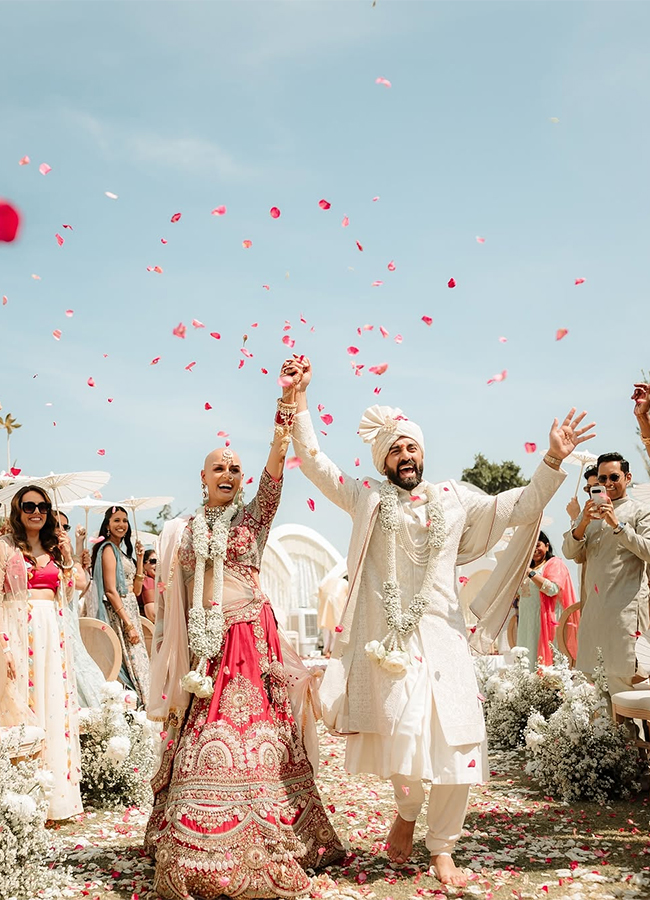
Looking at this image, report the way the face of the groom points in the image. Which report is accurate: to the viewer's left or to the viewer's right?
to the viewer's left

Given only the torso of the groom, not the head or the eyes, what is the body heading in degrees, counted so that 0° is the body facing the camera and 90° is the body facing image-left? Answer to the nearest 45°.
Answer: approximately 0°

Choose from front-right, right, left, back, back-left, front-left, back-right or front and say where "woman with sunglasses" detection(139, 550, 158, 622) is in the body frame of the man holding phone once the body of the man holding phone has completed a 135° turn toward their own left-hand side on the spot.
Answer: back-left

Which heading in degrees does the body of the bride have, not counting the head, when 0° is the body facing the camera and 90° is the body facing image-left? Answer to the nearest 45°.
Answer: approximately 0°

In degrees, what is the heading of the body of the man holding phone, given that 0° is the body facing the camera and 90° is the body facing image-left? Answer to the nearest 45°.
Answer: approximately 45°

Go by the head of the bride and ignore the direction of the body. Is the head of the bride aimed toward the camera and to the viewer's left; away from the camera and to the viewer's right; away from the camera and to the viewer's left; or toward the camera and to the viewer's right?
toward the camera and to the viewer's right

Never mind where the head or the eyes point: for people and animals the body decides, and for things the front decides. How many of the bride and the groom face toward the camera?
2

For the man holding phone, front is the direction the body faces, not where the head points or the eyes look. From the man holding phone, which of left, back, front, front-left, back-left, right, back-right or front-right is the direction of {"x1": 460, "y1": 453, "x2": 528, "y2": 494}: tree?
back-right

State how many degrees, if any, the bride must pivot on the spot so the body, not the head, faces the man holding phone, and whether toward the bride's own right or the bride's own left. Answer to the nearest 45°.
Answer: approximately 135° to the bride's own left

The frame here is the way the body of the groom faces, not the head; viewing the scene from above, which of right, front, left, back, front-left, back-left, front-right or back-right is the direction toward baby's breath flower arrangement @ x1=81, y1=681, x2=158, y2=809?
back-right

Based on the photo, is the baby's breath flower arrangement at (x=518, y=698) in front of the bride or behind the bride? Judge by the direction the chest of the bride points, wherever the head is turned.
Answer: behind

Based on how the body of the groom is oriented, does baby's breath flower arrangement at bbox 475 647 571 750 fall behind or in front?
behind
